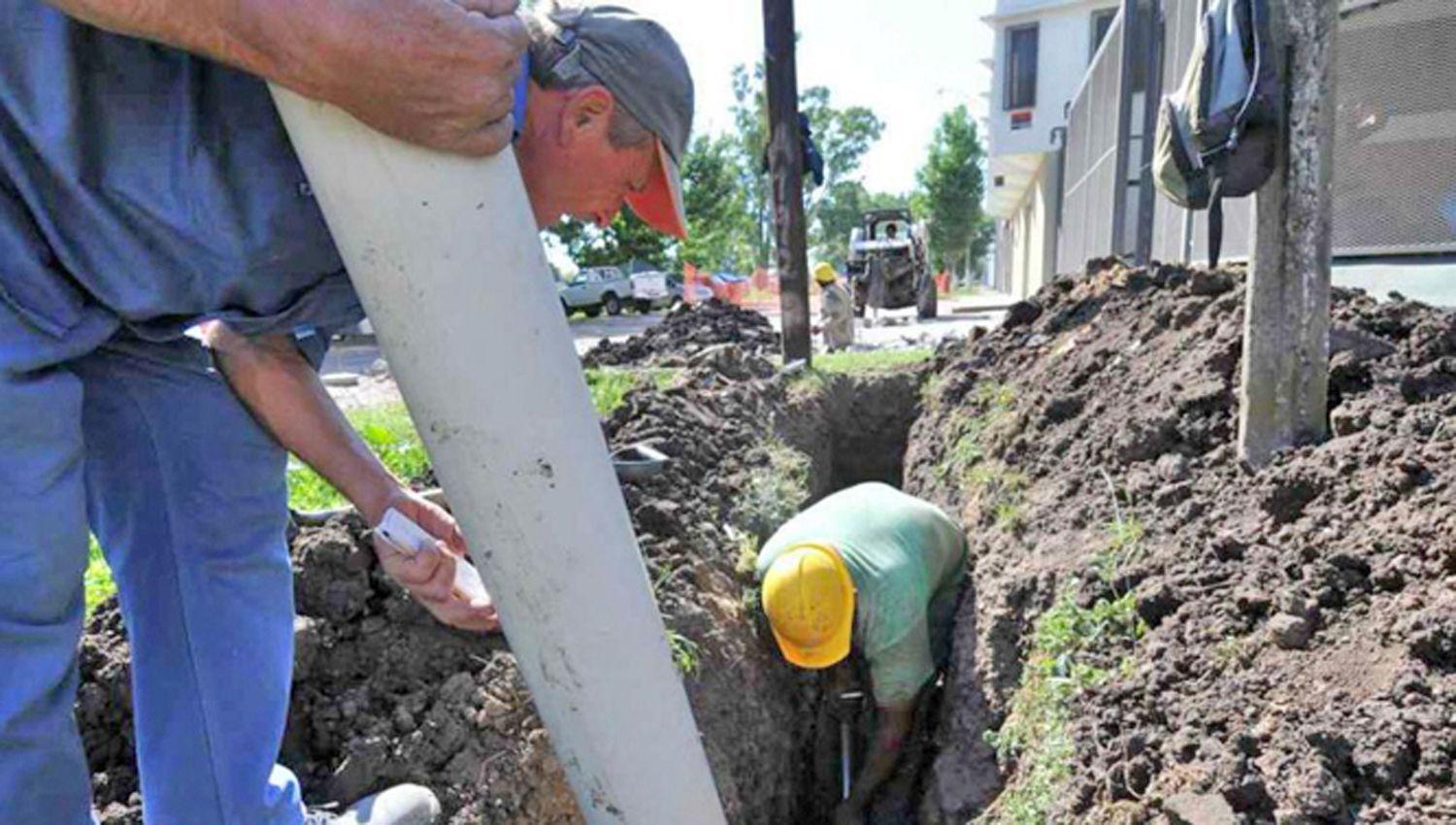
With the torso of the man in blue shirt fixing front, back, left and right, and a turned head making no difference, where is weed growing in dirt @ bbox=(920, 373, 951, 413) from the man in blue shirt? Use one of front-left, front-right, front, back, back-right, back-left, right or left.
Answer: front-left

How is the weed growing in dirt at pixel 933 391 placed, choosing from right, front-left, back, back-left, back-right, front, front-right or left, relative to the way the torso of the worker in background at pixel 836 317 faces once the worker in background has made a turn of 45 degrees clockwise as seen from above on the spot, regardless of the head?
back-left

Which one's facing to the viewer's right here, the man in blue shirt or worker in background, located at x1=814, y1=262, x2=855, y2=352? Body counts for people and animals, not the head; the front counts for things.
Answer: the man in blue shirt

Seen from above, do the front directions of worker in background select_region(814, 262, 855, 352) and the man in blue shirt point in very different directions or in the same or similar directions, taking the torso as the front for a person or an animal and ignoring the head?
very different directions

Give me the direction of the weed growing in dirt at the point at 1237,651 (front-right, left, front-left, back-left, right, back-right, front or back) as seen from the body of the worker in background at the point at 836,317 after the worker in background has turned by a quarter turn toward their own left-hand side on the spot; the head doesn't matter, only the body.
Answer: front

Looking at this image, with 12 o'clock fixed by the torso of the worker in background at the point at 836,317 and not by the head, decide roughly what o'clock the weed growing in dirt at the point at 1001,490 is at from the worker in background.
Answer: The weed growing in dirt is roughly at 9 o'clock from the worker in background.

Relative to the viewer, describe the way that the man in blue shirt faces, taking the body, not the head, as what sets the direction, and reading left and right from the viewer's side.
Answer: facing to the right of the viewer

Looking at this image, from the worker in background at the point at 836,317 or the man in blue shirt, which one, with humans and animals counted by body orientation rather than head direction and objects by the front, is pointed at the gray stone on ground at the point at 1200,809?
the man in blue shirt

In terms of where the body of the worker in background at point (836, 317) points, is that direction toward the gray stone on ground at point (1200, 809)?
no

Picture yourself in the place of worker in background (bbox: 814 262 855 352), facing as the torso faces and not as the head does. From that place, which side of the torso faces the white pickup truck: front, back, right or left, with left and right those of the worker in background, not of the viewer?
right

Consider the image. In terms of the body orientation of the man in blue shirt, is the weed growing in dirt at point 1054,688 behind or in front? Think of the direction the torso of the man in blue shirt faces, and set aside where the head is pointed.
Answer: in front

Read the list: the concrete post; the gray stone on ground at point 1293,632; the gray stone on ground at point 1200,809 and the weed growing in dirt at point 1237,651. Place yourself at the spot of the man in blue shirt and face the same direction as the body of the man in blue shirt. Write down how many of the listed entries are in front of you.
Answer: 4

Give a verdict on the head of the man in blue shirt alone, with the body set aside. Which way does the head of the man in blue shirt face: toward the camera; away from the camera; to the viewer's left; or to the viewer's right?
to the viewer's right

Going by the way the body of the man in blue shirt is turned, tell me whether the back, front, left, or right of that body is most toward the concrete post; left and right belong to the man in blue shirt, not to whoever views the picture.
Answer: front

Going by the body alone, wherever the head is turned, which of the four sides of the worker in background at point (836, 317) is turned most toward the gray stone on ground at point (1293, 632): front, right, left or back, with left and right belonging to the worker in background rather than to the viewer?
left

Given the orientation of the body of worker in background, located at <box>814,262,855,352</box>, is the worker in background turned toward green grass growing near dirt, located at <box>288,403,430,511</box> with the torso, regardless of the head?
no
